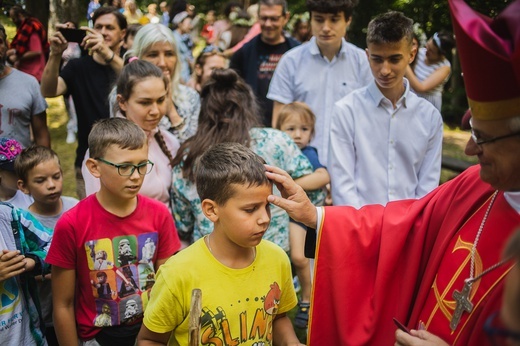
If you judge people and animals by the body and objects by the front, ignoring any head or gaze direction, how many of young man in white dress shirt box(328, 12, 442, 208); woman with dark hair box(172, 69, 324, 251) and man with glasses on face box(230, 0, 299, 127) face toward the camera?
2

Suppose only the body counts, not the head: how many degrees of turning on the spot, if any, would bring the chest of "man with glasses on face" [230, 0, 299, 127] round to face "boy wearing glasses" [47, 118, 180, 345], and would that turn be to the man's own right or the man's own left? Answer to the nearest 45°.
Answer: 0° — they already face them

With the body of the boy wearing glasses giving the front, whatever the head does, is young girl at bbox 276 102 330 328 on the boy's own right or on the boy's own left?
on the boy's own left

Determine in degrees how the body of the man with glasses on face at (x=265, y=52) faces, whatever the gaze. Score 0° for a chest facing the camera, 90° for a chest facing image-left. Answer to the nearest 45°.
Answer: approximately 0°

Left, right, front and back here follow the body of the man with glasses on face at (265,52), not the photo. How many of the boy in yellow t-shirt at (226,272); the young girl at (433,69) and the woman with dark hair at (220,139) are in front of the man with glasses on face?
2

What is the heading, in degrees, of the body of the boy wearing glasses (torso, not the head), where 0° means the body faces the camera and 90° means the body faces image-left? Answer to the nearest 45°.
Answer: approximately 315°

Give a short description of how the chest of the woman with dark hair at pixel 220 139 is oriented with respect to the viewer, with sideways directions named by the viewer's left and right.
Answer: facing away from the viewer

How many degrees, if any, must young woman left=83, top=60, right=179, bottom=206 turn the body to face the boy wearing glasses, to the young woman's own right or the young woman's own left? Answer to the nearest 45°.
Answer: approximately 45° to the young woman's own right

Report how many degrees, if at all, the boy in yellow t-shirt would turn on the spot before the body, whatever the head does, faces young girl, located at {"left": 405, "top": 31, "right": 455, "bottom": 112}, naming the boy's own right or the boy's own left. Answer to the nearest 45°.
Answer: approximately 90° to the boy's own left

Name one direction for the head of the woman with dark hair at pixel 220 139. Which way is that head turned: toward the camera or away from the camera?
away from the camera

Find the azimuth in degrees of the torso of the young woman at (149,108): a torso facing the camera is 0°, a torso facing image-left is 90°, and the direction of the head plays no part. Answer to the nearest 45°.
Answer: approximately 315°

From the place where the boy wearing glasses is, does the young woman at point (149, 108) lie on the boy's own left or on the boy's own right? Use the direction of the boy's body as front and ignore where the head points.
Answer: on the boy's own left

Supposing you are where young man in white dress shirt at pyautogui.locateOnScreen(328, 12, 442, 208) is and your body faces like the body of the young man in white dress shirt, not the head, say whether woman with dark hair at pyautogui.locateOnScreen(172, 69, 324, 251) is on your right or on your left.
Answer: on your right

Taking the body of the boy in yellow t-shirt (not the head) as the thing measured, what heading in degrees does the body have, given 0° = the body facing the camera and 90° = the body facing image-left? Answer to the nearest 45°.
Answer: approximately 315°
